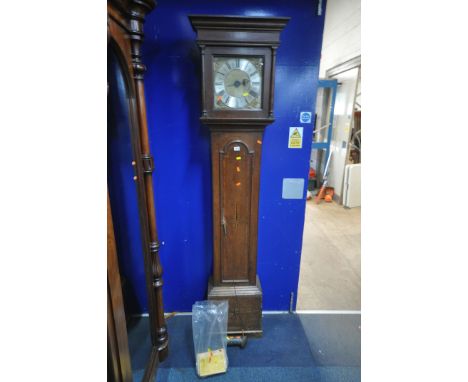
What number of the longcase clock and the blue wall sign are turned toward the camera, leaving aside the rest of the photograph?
2

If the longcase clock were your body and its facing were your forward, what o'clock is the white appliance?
The white appliance is roughly at 7 o'clock from the longcase clock.
